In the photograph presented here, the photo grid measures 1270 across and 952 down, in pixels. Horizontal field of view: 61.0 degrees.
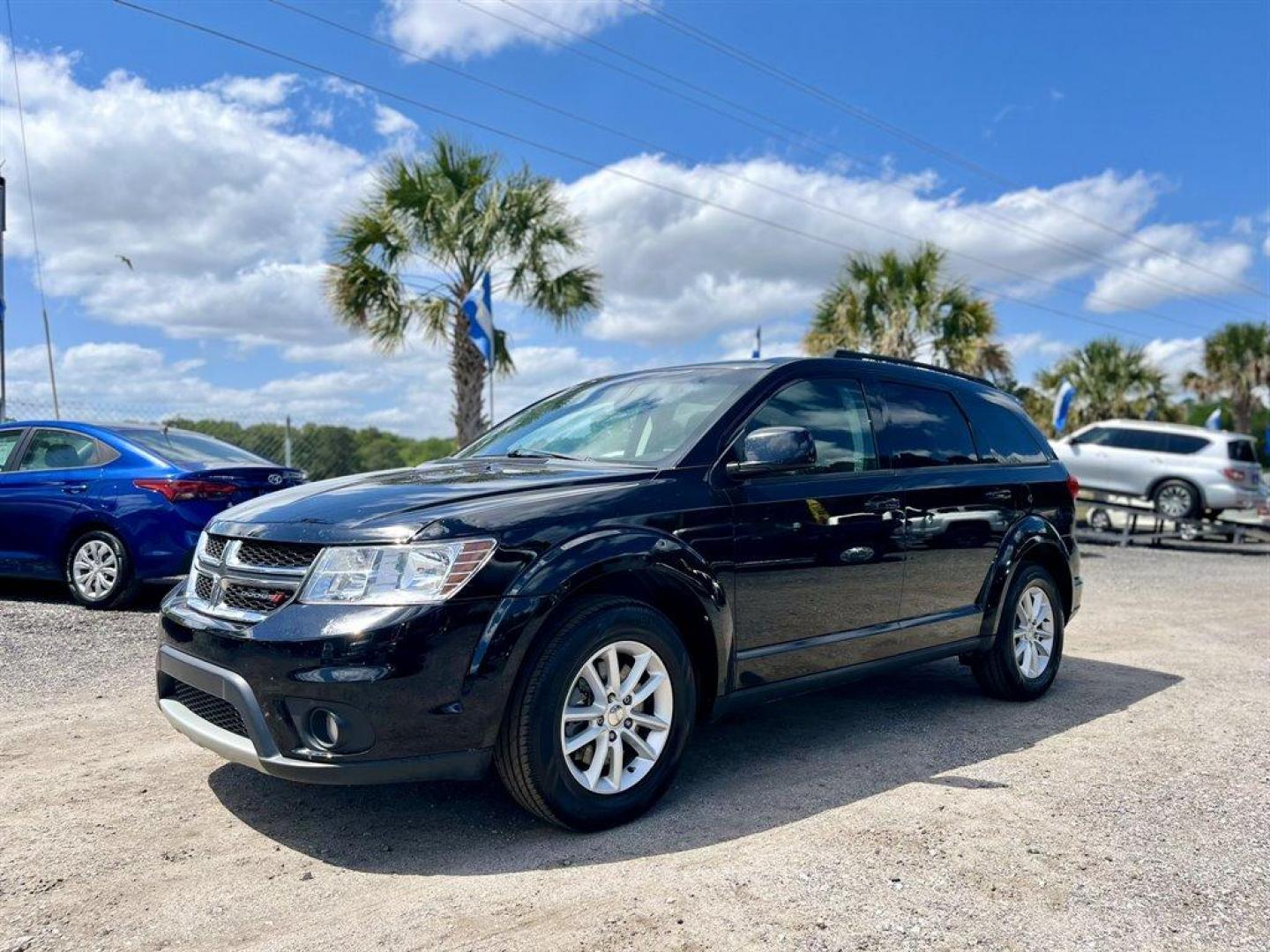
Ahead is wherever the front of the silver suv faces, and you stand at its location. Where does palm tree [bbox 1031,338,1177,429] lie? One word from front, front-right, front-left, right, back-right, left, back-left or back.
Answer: front-right

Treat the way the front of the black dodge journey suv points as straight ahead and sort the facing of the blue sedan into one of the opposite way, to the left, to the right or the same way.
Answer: to the right

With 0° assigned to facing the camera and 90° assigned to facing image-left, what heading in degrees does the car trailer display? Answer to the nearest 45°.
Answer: approximately 90°

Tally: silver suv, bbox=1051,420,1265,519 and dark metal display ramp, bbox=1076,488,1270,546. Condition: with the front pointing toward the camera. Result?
0

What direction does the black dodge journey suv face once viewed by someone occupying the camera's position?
facing the viewer and to the left of the viewer

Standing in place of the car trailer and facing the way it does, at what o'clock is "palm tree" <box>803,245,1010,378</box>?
The palm tree is roughly at 1 o'clock from the car trailer.

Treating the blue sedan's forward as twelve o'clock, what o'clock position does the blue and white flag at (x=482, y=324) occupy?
The blue and white flag is roughly at 3 o'clock from the blue sedan.

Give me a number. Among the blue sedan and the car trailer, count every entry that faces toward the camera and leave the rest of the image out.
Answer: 0

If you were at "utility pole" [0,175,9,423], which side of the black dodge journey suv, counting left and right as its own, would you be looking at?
right

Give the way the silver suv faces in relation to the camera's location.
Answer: facing away from the viewer and to the left of the viewer

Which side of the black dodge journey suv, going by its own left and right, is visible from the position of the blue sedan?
right

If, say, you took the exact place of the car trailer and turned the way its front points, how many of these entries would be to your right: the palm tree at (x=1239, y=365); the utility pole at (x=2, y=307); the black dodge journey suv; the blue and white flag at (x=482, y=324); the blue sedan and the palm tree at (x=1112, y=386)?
2

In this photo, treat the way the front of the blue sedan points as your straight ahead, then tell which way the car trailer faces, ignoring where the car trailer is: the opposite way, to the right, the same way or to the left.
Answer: the same way

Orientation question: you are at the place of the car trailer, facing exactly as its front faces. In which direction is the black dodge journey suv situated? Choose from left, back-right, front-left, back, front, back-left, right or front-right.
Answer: left

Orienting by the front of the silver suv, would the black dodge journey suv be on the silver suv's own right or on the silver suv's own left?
on the silver suv's own left

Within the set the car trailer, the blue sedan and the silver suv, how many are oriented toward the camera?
0
